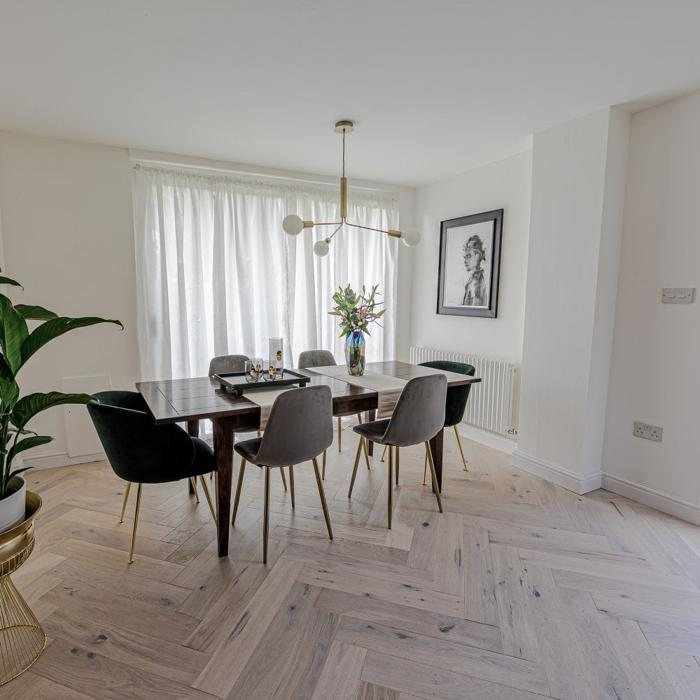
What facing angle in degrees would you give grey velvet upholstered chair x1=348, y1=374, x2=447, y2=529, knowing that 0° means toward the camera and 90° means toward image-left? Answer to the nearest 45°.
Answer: approximately 135°

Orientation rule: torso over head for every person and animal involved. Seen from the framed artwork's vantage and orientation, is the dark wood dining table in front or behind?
in front

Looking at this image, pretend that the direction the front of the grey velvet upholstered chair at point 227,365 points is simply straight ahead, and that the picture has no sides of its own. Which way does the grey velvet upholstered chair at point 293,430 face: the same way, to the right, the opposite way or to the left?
the opposite way

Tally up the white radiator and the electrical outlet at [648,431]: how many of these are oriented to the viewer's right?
0

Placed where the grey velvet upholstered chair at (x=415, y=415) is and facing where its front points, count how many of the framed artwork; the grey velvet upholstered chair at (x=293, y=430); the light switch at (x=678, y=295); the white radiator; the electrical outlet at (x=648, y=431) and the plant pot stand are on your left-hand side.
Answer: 2

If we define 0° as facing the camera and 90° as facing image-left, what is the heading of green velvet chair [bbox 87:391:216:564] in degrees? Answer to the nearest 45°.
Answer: approximately 225°

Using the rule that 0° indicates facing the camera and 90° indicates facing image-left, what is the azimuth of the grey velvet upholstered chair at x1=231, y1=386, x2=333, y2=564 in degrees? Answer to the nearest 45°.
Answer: approximately 135°

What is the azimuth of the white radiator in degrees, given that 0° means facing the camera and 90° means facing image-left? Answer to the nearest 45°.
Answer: approximately 45°

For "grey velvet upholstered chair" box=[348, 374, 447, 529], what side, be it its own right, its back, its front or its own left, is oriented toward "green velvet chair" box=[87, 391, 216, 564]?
left

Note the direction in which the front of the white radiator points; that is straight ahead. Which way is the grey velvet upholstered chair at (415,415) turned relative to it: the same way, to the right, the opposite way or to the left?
to the right

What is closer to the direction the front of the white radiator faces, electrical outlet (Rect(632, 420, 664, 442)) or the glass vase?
the glass vase

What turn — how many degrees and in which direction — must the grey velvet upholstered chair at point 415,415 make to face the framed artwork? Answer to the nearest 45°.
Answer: approximately 45° to its right

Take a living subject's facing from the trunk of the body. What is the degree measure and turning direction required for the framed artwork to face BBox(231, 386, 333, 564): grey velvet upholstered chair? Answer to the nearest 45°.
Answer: approximately 45° to its left

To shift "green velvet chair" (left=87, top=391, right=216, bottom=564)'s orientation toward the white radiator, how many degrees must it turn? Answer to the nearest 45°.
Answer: approximately 45° to its right

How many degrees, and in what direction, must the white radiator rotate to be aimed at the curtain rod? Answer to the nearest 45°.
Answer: approximately 45° to its right
